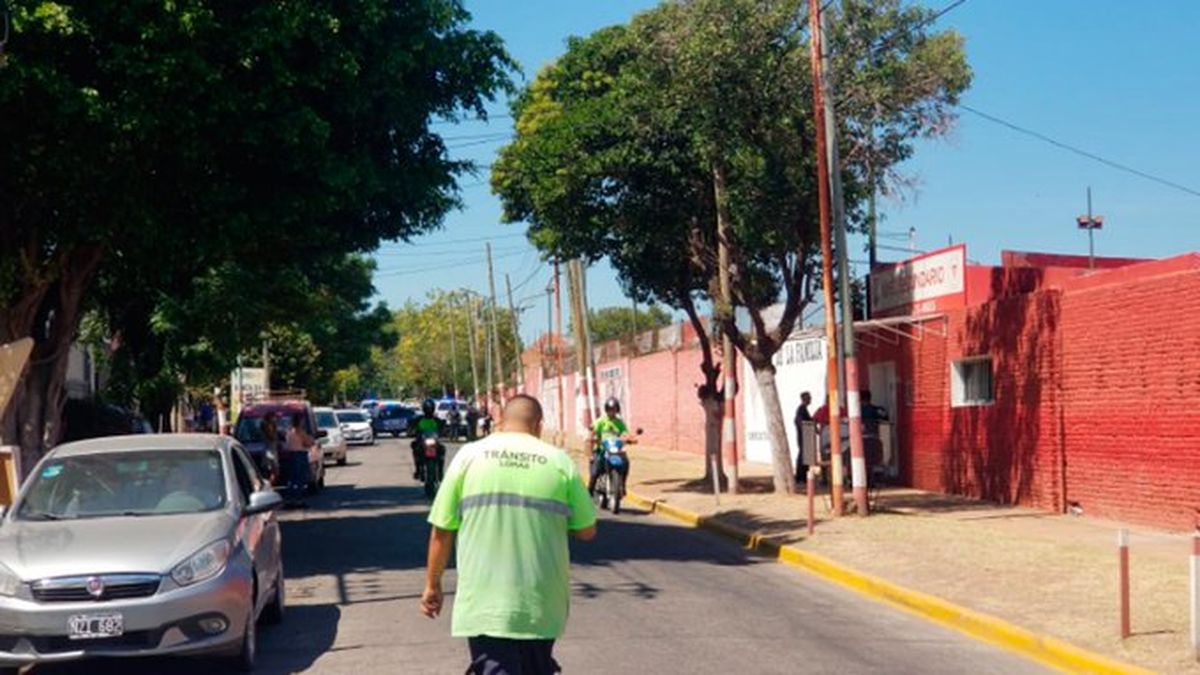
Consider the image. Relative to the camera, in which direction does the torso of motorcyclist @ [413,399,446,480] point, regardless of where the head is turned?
toward the camera

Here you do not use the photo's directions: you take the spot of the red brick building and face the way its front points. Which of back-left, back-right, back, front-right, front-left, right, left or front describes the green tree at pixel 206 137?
front

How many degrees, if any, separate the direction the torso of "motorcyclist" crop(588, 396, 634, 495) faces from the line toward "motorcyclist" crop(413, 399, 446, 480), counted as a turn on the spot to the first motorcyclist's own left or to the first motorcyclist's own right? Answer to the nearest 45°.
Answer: approximately 135° to the first motorcyclist's own right

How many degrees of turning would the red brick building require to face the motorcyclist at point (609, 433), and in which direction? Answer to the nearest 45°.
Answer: approximately 45° to its right

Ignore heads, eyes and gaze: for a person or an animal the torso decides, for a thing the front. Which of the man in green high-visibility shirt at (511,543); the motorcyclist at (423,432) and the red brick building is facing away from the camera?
the man in green high-visibility shirt

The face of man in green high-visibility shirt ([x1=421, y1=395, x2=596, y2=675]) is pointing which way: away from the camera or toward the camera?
away from the camera

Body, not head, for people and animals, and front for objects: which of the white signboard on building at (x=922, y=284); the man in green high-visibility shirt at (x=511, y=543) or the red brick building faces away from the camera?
the man in green high-visibility shirt

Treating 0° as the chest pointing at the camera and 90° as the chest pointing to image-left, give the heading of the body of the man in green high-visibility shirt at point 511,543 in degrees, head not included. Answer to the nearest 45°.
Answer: approximately 180°

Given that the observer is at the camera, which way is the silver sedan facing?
facing the viewer

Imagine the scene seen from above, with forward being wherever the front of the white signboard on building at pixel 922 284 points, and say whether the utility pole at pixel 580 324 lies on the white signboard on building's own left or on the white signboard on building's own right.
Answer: on the white signboard on building's own right

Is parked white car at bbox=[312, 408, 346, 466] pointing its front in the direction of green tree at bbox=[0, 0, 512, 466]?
yes

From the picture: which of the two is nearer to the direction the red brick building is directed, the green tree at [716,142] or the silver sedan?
the silver sedan

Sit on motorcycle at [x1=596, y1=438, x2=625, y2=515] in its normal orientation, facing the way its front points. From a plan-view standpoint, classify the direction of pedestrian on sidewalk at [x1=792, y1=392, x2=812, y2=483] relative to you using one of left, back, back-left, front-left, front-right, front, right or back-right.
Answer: back-left

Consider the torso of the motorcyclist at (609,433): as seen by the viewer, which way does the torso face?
toward the camera
